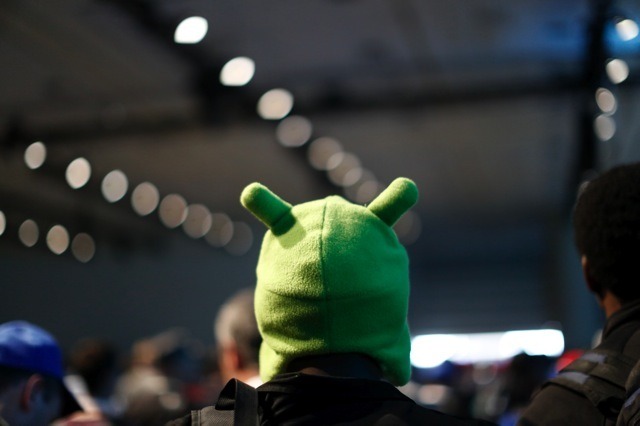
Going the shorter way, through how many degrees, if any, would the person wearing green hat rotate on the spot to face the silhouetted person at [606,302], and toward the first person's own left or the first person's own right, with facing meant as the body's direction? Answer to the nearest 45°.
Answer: approximately 45° to the first person's own right

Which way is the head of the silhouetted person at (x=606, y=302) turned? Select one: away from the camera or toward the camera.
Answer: away from the camera

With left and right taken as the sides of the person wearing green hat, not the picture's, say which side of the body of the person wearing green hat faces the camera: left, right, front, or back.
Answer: back

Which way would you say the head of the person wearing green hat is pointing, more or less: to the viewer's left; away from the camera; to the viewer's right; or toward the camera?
away from the camera
